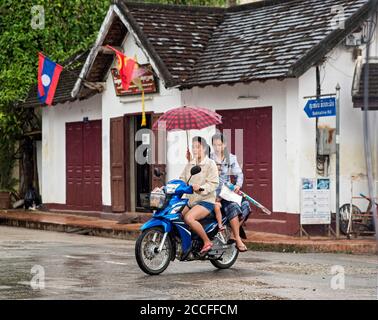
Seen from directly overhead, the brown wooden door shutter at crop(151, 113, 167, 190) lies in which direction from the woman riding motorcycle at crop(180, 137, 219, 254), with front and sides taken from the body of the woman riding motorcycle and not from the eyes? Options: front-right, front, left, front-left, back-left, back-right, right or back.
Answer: back-right

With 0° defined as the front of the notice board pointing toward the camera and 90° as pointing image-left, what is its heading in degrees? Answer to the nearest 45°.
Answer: approximately 0°

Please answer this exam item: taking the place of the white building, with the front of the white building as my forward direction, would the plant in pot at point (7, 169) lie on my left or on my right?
on my right

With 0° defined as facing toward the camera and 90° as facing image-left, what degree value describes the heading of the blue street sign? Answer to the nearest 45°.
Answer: approximately 0°

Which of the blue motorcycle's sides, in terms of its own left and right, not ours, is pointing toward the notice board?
back

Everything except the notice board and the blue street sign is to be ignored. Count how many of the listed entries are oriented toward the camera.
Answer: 2

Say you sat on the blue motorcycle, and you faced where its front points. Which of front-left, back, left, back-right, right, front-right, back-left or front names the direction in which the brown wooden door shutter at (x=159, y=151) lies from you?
back-right

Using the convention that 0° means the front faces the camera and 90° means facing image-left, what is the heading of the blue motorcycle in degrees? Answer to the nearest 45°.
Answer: approximately 45°
